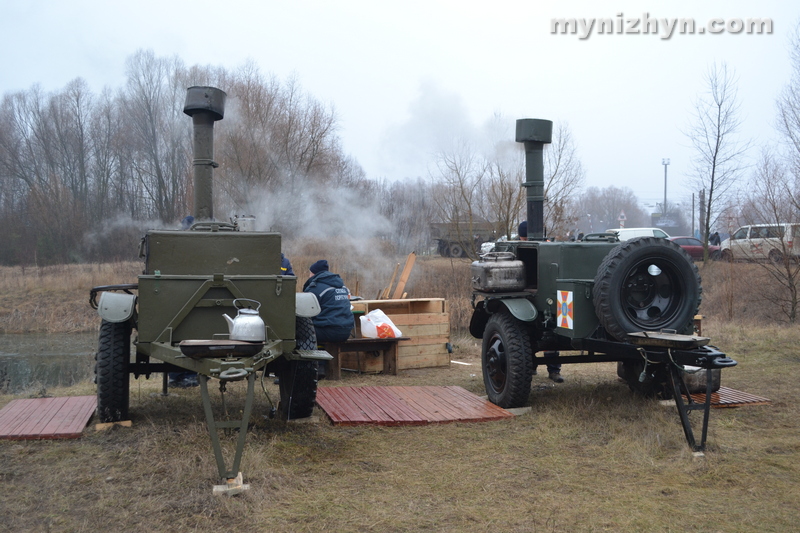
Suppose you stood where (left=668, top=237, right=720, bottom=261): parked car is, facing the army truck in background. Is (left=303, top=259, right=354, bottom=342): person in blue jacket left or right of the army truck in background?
left

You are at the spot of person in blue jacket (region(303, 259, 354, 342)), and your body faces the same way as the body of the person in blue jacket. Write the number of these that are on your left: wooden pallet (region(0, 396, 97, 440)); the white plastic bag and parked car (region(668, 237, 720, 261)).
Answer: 1

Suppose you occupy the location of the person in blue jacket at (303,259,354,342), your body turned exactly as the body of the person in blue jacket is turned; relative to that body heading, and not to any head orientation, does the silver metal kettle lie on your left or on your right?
on your left

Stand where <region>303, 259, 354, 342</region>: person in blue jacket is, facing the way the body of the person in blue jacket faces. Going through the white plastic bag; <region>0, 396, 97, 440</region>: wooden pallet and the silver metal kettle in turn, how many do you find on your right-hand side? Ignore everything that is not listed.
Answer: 1

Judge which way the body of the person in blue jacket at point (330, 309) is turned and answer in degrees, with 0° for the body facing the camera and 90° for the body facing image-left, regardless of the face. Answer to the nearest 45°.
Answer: approximately 135°

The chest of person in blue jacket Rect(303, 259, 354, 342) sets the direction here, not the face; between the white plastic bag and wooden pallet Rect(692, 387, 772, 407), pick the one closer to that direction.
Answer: the white plastic bag

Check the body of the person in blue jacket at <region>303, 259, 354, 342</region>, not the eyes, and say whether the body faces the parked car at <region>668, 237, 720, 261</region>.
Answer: no

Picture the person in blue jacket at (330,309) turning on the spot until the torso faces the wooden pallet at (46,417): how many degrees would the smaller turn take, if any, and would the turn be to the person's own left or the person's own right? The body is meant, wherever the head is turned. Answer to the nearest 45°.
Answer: approximately 90° to the person's own left

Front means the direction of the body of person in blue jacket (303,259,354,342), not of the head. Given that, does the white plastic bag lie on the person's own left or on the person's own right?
on the person's own right

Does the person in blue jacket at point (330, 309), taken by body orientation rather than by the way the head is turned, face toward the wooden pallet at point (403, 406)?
no
